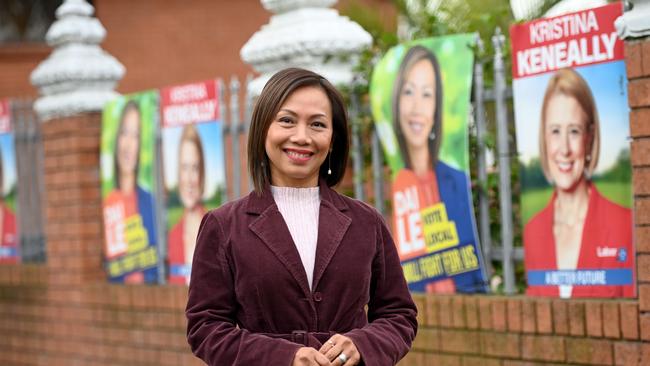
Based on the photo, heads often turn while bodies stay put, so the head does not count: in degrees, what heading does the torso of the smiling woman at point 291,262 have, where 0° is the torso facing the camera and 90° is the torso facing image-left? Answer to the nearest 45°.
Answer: approximately 0°

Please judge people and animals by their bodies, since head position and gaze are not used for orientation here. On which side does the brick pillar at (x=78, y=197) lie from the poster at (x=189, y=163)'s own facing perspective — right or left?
on its right

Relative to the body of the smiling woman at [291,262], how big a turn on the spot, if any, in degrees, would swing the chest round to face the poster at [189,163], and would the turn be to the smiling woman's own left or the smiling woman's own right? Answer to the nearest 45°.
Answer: approximately 180°

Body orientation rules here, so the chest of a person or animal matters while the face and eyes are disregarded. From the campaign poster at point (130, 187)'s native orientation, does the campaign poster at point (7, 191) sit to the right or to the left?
on its right

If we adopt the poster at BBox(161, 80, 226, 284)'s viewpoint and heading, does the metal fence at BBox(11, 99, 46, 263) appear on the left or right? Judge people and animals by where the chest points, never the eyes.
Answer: on its right

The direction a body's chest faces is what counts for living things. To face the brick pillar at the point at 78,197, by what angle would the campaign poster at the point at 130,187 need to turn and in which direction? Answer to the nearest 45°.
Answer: approximately 90° to its right

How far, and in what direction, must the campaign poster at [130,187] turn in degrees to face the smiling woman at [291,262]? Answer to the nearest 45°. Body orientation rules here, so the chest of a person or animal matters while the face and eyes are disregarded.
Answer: approximately 45° to its left
